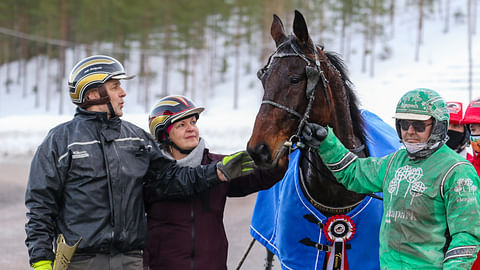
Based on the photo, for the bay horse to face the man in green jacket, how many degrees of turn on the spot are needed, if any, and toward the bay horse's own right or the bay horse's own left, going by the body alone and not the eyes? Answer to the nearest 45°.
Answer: approximately 90° to the bay horse's own left

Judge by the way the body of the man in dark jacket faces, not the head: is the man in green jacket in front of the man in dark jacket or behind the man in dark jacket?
in front

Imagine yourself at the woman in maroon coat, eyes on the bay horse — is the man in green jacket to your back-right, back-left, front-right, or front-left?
front-right

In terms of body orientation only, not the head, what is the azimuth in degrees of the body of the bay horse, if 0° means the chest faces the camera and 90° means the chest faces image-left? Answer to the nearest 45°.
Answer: approximately 45°

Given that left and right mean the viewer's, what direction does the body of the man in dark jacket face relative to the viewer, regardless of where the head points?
facing the viewer and to the right of the viewer

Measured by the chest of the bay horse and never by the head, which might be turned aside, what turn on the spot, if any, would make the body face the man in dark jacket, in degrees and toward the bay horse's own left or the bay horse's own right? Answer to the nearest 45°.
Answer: approximately 45° to the bay horse's own right

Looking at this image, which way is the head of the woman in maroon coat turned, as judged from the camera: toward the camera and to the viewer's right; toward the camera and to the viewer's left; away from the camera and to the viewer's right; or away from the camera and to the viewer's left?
toward the camera and to the viewer's right

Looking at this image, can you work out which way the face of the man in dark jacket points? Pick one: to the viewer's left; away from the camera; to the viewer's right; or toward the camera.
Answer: to the viewer's right

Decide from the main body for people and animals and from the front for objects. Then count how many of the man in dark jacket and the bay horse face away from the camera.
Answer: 0

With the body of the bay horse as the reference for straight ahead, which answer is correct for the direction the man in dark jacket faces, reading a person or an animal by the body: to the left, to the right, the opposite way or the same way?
to the left

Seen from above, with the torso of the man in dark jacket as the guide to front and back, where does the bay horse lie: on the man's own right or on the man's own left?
on the man's own left
